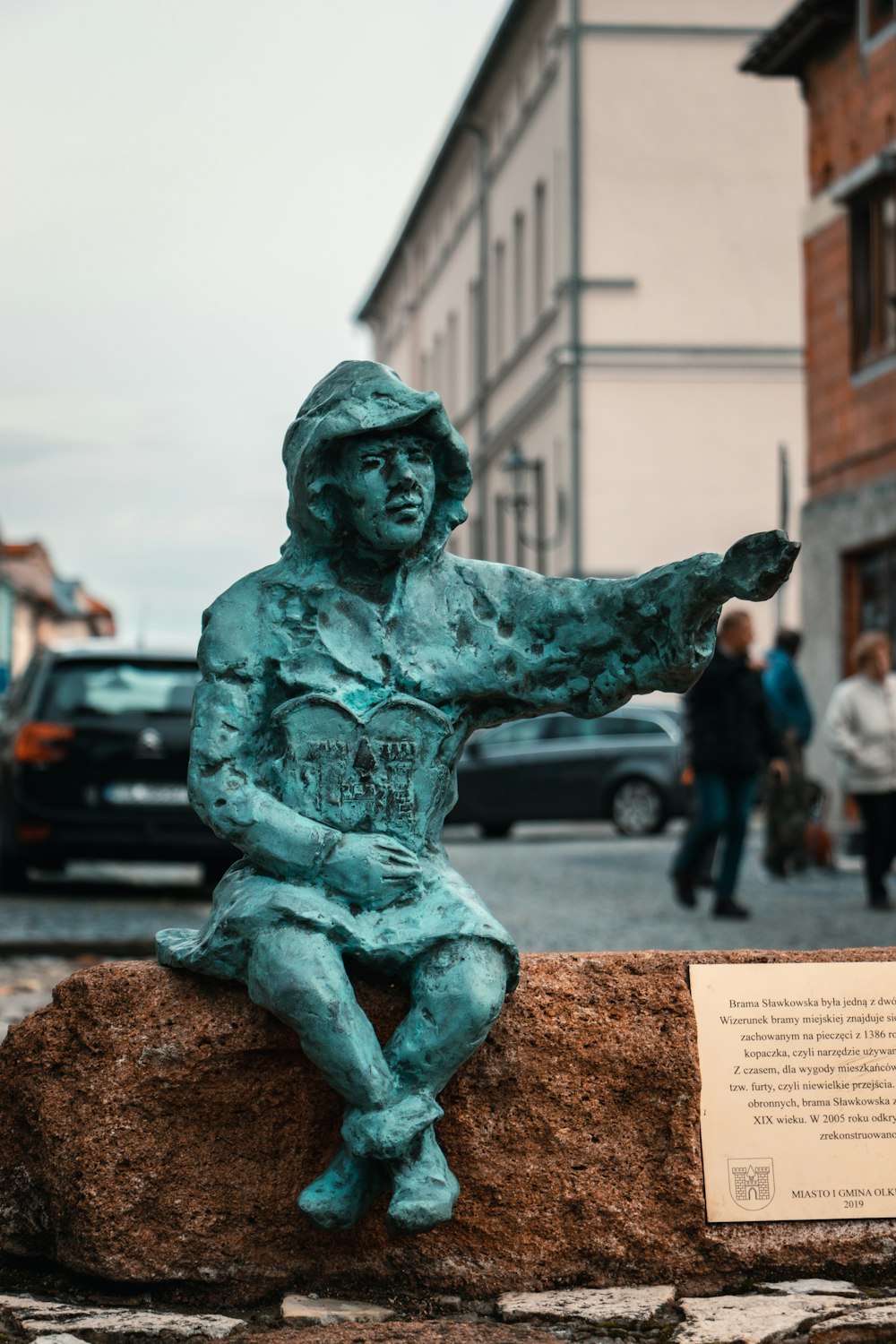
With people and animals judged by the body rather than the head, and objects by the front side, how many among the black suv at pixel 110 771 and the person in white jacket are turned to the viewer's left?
0

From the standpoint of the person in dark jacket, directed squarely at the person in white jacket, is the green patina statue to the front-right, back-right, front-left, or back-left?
back-right

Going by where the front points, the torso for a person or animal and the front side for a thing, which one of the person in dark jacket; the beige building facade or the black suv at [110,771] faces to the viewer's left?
the beige building facade

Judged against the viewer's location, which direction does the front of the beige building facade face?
facing to the left of the viewer

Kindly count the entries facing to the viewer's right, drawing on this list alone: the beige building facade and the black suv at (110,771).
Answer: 0

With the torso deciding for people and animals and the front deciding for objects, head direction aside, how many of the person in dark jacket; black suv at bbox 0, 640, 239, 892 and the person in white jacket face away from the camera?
1

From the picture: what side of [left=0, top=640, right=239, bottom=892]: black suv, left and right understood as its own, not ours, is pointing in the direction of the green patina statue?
back

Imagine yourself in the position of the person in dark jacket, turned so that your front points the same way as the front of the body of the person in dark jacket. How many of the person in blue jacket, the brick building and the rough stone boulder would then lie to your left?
2

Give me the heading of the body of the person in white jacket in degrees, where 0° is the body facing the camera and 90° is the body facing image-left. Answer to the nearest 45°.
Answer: approximately 315°

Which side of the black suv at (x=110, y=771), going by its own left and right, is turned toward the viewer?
back

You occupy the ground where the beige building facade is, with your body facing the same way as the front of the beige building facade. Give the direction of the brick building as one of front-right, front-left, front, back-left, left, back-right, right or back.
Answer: left

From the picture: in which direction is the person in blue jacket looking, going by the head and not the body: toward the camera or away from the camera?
away from the camera
